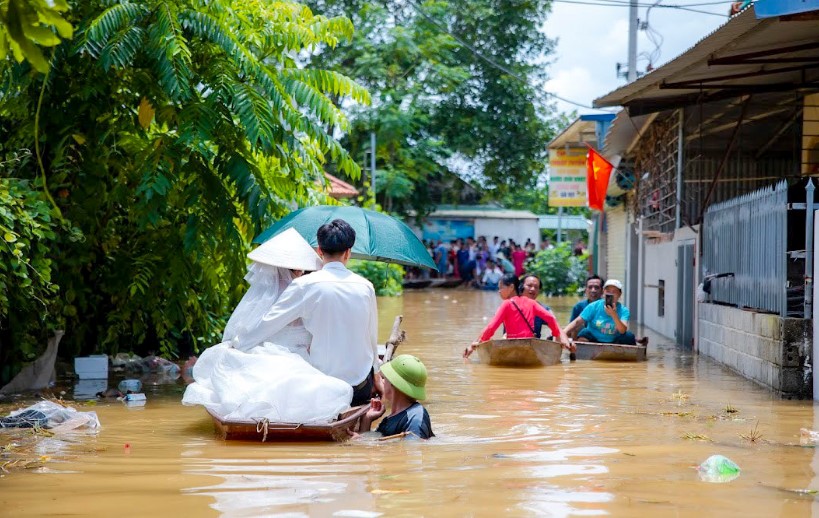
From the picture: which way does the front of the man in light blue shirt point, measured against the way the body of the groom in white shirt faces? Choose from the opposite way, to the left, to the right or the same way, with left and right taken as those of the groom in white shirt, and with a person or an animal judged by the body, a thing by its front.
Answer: the opposite way

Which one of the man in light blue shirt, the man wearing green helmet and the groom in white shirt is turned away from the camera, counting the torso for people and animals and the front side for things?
the groom in white shirt

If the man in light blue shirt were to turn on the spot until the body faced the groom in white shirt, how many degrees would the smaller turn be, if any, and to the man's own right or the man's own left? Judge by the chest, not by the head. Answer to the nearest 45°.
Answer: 0° — they already face them

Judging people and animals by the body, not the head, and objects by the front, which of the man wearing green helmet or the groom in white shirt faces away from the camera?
the groom in white shirt

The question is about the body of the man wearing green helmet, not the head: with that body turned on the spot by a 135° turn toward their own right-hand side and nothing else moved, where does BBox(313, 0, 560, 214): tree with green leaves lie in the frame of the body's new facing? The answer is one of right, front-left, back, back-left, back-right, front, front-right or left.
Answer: front-left

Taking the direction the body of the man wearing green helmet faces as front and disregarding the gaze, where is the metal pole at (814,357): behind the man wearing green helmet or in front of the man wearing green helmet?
behind

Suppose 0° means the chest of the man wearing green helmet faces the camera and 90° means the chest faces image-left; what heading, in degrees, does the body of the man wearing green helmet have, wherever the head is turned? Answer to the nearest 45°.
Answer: approximately 90°

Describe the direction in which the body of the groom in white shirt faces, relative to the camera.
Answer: away from the camera

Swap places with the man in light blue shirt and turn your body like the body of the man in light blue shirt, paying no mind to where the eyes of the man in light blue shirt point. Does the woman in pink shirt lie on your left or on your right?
on your right

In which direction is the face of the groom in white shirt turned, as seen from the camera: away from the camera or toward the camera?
away from the camera
